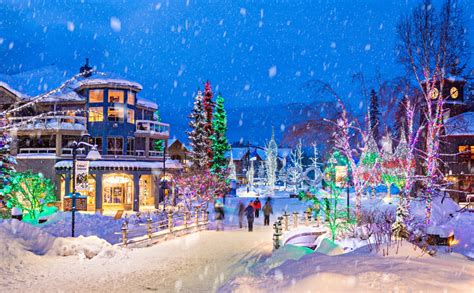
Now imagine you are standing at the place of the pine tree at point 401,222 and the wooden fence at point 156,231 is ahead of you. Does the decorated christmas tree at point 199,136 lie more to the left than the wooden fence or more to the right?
right

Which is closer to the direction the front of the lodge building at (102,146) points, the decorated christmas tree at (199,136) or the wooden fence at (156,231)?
the wooden fence

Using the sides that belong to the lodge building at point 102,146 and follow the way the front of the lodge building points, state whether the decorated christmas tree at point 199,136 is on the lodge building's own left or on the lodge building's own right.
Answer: on the lodge building's own left

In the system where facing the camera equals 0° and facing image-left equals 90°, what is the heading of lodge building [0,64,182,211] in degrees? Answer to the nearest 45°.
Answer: approximately 0°

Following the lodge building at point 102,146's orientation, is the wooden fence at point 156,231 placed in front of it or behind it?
in front

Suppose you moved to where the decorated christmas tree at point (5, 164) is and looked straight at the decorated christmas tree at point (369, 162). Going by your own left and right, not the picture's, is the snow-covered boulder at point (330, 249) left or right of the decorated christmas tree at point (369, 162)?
right

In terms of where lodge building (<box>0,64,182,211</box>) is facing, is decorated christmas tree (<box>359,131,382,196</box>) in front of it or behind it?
in front

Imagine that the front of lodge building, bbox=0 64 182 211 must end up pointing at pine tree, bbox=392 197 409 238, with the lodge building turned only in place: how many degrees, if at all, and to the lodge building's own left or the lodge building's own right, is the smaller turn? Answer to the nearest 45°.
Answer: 0° — it already faces it
